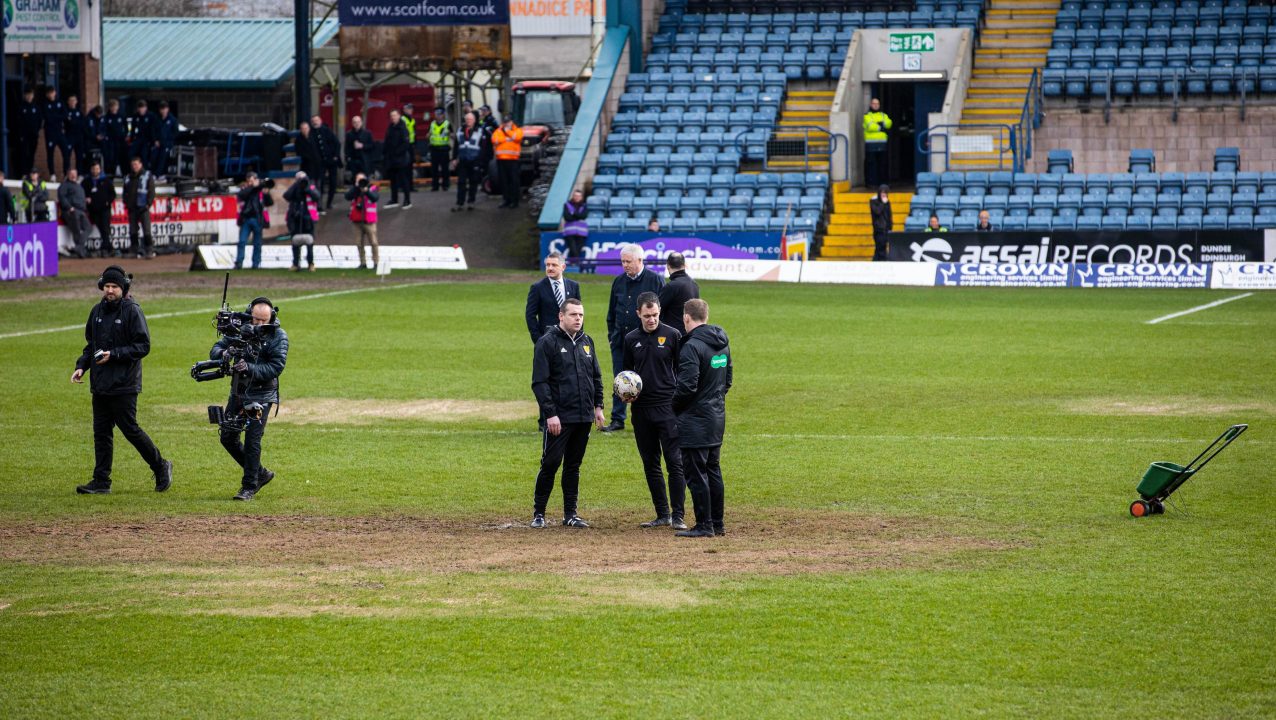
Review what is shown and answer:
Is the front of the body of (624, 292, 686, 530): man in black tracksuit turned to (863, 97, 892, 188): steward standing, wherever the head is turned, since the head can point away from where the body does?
no

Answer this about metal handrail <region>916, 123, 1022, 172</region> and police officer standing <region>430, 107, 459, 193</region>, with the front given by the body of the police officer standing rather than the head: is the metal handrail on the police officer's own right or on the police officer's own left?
on the police officer's own left

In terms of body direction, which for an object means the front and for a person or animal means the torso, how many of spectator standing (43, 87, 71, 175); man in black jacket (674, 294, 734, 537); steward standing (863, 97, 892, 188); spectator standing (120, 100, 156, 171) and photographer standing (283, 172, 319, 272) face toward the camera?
4

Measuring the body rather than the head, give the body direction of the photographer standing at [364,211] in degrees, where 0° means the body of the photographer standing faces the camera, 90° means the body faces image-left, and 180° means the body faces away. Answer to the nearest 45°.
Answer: approximately 0°

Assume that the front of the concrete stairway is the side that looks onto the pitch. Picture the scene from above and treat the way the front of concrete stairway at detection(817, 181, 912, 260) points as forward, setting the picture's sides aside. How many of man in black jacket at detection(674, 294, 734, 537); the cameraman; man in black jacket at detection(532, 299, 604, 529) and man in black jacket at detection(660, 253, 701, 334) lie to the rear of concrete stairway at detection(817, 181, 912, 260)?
0

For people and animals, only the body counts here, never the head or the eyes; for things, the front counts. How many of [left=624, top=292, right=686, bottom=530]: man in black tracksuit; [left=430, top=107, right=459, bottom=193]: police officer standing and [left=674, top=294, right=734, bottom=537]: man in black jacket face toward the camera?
2

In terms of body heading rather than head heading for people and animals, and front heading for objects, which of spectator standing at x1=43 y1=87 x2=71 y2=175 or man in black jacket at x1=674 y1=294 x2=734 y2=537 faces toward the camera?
the spectator standing

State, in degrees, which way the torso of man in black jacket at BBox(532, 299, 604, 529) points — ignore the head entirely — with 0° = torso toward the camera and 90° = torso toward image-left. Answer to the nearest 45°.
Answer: approximately 315°

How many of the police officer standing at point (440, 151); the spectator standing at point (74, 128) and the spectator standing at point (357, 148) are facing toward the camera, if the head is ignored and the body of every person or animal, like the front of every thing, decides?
3

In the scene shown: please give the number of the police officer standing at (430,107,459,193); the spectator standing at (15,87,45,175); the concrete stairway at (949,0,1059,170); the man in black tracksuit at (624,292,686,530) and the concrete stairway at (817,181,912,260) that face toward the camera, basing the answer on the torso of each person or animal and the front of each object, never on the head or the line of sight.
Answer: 5

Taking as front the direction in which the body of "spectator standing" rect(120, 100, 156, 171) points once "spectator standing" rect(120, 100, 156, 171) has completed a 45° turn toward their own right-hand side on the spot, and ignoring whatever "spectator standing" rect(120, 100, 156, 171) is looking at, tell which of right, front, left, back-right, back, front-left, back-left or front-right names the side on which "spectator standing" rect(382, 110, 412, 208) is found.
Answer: back-left

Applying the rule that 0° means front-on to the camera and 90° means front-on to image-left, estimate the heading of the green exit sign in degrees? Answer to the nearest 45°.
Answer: approximately 0°

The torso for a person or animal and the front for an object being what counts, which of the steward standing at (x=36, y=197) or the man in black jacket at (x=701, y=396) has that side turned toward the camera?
the steward standing

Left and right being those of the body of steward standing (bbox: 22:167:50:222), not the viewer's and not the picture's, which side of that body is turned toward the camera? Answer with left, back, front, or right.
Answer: front

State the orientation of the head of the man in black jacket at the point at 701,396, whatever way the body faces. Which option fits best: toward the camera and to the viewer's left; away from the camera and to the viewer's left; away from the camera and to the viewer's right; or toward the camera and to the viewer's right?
away from the camera and to the viewer's left

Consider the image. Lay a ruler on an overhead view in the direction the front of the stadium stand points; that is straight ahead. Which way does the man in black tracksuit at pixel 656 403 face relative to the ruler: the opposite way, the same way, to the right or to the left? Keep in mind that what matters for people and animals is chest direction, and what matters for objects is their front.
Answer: the same way
